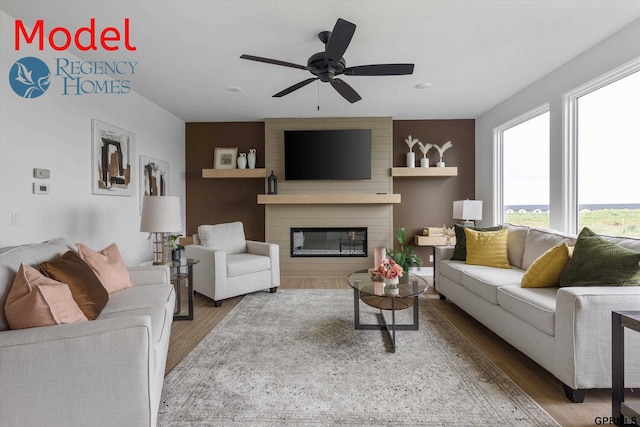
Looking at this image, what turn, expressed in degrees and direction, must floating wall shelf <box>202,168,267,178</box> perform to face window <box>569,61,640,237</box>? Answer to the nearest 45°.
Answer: approximately 45° to its left

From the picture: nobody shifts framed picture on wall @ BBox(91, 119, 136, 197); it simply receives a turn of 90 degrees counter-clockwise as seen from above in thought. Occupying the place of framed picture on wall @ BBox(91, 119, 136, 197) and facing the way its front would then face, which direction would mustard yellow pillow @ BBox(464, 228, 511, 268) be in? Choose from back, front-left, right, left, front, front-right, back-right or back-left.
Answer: right

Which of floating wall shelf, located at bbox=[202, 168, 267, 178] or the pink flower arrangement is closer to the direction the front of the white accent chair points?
the pink flower arrangement

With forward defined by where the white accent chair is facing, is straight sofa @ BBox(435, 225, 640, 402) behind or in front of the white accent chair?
in front

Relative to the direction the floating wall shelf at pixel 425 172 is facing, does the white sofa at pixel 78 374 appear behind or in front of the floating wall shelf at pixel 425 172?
in front

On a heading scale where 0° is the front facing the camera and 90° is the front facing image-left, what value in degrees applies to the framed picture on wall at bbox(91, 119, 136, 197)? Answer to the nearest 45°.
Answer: approximately 315°

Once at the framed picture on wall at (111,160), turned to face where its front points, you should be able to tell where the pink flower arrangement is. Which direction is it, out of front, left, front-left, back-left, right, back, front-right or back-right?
front

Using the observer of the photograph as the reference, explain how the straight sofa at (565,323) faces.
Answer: facing the viewer and to the left of the viewer

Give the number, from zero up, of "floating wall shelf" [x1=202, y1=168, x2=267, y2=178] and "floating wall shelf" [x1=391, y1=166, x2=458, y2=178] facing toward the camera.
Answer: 2

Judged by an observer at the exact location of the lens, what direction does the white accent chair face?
facing the viewer and to the right of the viewer

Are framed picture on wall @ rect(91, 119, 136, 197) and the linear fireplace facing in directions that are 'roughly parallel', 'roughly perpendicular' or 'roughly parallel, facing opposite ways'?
roughly perpendicular

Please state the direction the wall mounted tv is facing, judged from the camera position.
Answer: facing the viewer

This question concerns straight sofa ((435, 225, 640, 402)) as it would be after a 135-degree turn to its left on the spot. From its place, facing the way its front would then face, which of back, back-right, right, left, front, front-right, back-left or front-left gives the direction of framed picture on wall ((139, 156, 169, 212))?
back

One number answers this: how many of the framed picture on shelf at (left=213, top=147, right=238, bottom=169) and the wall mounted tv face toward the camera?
2

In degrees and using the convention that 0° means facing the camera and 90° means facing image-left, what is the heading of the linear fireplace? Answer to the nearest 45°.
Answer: approximately 0°

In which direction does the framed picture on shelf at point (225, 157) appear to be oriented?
toward the camera

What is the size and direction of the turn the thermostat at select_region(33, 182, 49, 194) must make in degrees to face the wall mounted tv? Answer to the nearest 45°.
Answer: approximately 45° to its left
